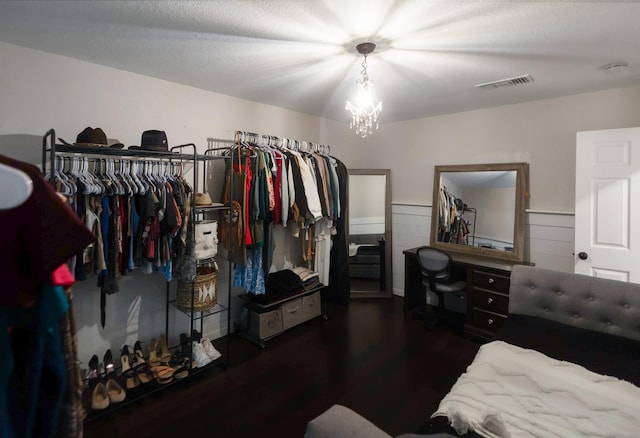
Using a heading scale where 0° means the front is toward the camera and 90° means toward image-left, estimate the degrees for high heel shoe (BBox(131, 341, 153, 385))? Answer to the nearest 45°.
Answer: approximately 315°
